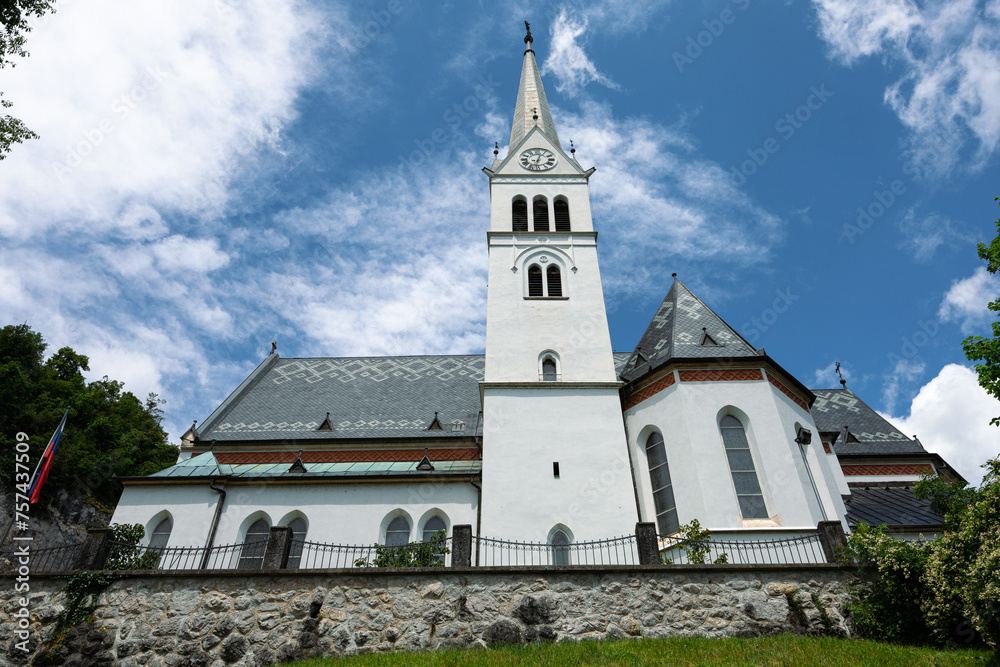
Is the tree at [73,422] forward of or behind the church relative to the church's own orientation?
forward

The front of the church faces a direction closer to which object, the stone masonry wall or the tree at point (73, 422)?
the tree

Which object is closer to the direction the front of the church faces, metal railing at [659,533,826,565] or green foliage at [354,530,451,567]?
the green foliage
